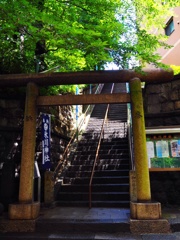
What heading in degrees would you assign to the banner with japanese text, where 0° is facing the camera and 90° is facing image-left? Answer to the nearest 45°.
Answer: approximately 0°

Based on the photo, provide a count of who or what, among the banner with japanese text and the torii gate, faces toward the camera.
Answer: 2

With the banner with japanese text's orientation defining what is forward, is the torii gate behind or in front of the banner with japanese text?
in front

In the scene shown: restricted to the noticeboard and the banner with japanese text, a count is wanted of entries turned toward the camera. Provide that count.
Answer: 2

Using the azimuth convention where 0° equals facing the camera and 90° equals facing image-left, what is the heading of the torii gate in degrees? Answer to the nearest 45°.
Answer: approximately 0°
